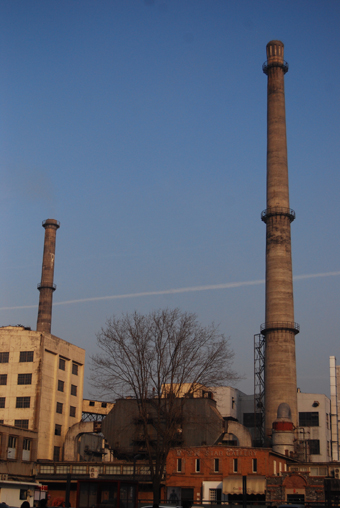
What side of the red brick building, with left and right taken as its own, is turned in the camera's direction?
front
